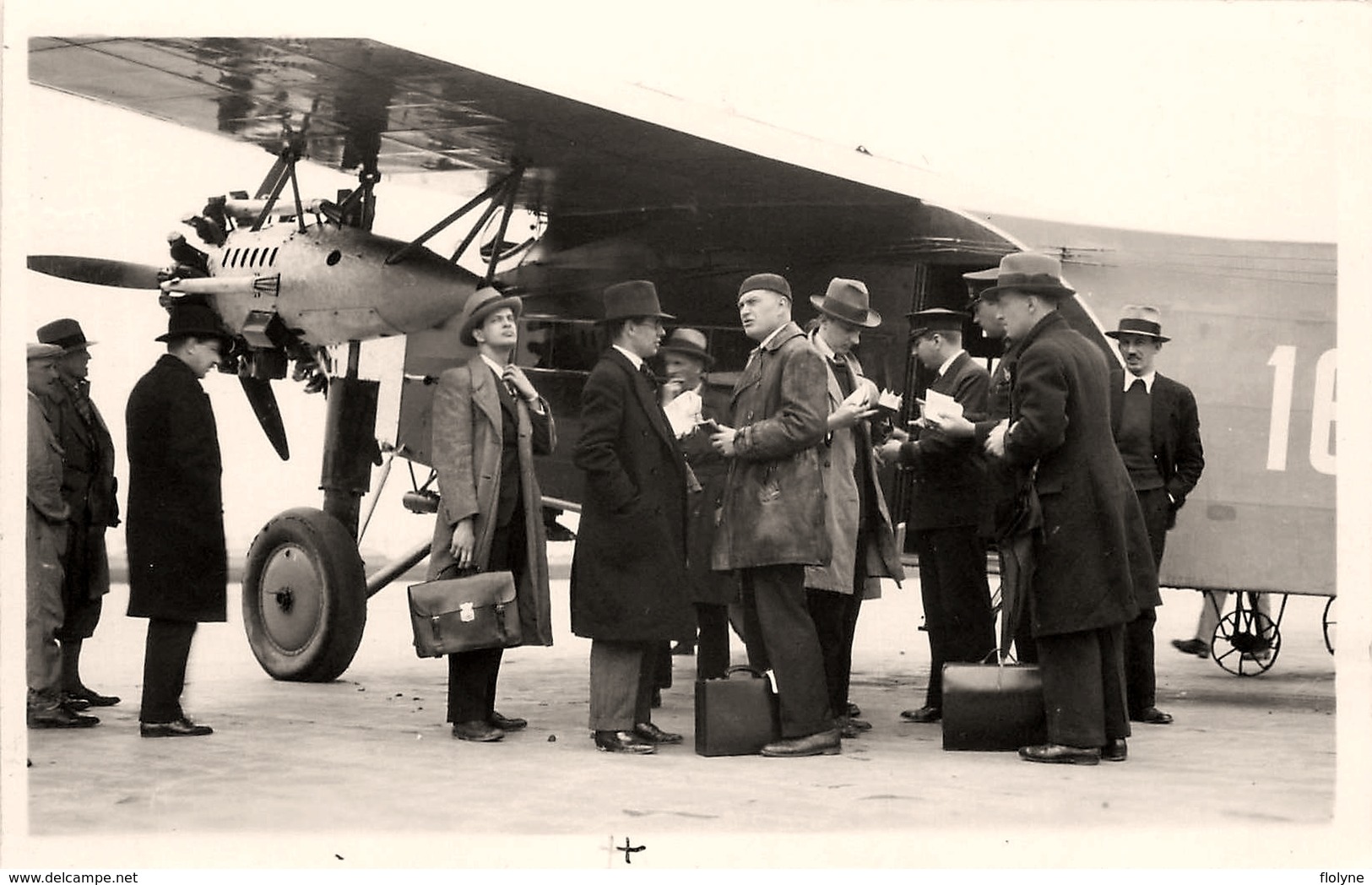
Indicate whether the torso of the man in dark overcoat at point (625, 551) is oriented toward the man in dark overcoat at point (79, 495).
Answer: no

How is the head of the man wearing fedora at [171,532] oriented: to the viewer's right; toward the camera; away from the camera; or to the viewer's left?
to the viewer's right

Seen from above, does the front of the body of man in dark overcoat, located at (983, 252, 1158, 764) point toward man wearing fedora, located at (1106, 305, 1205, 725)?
no

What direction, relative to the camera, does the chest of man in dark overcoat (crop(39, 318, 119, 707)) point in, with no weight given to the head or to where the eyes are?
to the viewer's right

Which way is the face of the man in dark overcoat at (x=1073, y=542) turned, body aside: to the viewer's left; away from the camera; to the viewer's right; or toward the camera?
to the viewer's left

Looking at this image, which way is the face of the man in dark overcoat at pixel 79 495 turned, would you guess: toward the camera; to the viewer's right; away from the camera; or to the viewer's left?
to the viewer's right

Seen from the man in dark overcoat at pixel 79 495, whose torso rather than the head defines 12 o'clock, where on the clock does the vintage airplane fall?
The vintage airplane is roughly at 12 o'clock from the man in dark overcoat.

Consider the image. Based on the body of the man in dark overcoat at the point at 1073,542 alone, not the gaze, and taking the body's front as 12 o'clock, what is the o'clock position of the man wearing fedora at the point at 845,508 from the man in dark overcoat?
The man wearing fedora is roughly at 1 o'clock from the man in dark overcoat.

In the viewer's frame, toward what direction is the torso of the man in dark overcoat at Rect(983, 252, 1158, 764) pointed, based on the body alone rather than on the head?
to the viewer's left

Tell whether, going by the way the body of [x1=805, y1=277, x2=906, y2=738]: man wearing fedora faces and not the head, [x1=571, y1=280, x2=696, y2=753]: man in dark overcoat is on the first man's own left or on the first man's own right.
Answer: on the first man's own right
